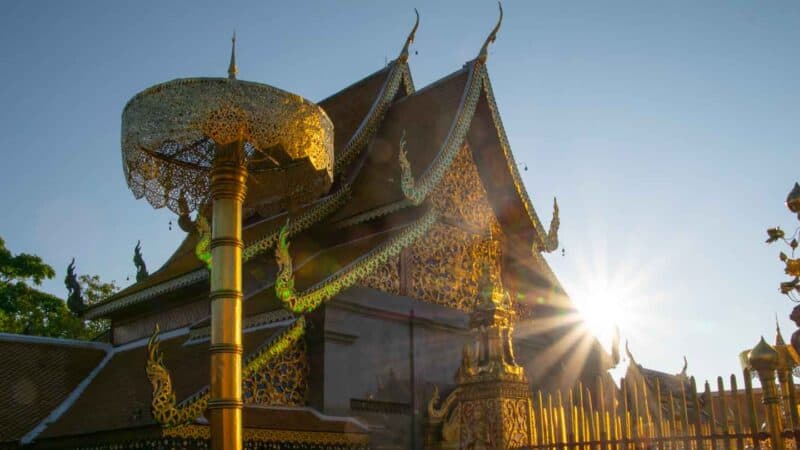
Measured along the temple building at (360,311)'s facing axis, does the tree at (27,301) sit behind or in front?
behind

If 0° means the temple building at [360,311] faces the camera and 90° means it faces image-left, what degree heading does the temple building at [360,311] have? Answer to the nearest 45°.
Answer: approximately 315°

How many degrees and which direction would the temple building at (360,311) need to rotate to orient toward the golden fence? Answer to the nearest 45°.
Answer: approximately 45° to its right

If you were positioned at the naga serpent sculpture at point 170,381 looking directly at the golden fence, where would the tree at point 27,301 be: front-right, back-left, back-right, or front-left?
back-left

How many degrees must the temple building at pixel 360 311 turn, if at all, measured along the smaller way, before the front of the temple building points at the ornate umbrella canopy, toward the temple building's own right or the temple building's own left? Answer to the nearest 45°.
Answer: approximately 45° to the temple building's own right

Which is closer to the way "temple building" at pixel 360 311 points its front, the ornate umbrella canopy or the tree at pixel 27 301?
the ornate umbrella canopy

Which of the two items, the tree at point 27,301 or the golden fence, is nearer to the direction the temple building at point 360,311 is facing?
the golden fence
